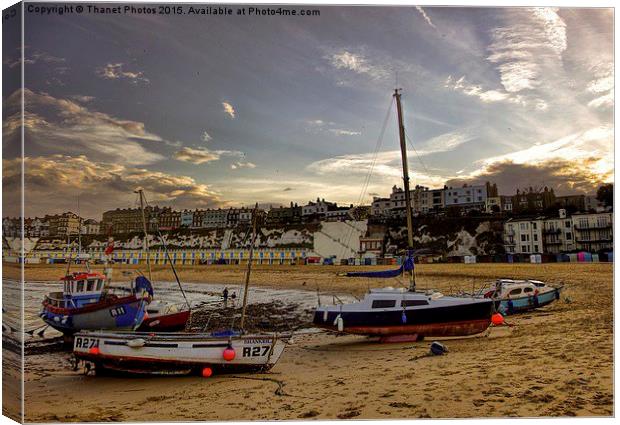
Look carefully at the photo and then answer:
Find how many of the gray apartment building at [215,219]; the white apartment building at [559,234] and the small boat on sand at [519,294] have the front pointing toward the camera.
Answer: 2

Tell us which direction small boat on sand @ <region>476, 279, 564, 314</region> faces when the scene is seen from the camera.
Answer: facing away from the viewer and to the right of the viewer
